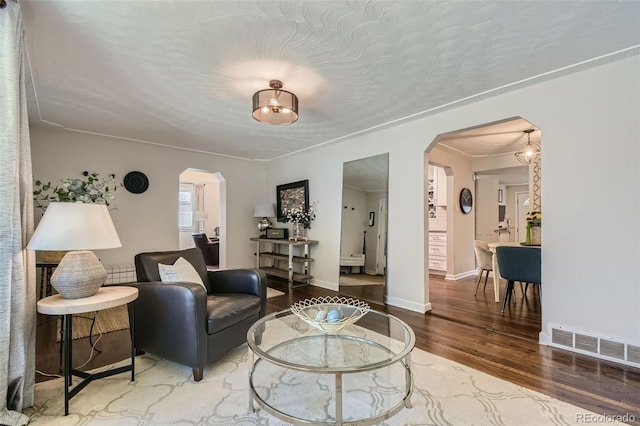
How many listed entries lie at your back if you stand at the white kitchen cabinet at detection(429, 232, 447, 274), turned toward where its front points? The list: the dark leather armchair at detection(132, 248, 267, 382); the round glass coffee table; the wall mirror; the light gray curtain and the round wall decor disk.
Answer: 0

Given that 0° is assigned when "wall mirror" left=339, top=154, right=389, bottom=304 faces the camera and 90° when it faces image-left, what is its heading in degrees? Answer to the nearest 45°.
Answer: approximately 45°

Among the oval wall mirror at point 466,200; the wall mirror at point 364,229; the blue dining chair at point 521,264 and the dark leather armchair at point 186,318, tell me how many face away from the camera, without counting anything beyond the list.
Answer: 1

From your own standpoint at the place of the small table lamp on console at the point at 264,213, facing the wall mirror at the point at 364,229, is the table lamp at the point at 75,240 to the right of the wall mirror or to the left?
right

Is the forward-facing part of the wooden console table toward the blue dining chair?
no

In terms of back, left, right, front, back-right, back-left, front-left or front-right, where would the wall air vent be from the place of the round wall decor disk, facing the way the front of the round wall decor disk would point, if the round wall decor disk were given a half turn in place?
back-right

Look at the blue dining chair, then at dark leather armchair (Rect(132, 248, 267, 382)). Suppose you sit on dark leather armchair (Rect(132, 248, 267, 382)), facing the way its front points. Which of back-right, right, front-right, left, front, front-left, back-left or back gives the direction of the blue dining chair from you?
front-left

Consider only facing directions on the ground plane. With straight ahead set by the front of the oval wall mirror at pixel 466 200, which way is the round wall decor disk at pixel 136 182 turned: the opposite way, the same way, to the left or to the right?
the same way

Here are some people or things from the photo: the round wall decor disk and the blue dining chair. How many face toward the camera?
1

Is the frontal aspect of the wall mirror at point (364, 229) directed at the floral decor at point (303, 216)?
no

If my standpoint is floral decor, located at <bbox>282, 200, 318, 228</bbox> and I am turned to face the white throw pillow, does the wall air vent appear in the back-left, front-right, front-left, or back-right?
front-left

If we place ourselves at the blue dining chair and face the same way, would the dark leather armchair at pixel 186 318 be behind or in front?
behind

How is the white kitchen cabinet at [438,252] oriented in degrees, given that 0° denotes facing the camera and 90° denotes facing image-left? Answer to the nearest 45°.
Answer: approximately 45°

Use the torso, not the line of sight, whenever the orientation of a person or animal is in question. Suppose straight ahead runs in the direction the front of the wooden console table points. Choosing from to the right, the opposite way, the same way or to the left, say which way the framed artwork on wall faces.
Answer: the same way

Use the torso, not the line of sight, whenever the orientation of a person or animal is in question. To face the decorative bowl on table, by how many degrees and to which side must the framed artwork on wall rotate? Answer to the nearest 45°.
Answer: approximately 45° to its left

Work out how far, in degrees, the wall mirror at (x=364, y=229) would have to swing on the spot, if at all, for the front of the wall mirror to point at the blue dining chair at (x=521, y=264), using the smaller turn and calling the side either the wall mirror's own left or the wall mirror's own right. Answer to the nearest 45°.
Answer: approximately 90° to the wall mirror's own left

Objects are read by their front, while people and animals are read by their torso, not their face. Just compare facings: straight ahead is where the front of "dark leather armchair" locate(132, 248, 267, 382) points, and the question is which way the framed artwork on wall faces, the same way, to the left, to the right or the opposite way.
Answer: to the right

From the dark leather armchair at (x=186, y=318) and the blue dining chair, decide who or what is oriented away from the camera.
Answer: the blue dining chair

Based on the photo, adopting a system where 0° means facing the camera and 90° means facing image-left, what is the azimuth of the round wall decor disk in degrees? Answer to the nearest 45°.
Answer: approximately 0°

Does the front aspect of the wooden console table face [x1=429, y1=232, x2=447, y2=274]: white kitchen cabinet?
no
